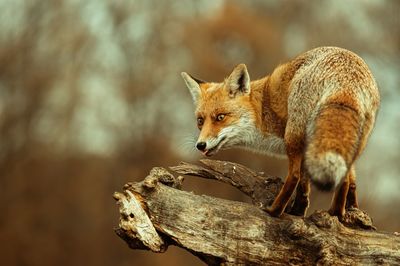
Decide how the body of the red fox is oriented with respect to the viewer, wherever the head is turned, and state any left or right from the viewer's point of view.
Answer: facing away from the viewer and to the left of the viewer
